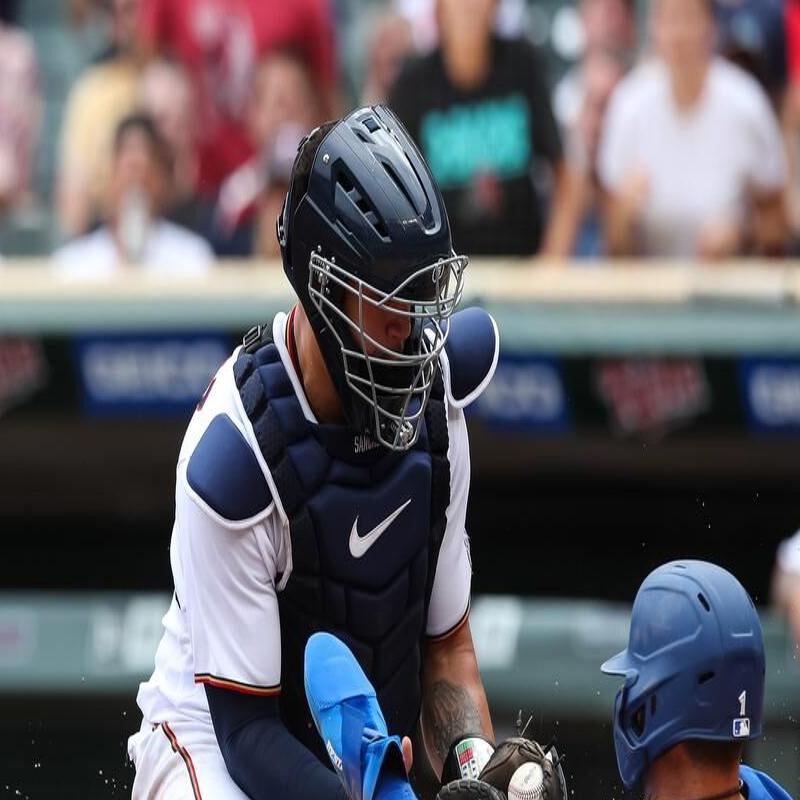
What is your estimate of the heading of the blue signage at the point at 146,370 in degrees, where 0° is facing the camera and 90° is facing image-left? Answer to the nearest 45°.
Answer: approximately 0°

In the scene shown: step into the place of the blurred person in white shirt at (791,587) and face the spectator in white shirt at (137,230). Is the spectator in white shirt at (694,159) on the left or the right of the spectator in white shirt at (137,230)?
right

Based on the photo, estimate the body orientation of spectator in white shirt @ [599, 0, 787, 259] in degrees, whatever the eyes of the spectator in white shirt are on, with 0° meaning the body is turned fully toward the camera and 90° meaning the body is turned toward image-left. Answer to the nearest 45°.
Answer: approximately 0°

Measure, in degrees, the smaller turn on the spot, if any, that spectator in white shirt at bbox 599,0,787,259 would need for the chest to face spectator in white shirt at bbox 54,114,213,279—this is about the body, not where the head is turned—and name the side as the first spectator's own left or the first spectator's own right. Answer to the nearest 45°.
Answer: approximately 90° to the first spectator's own right

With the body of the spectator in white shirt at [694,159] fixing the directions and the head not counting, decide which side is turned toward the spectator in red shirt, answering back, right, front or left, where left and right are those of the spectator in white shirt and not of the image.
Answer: right

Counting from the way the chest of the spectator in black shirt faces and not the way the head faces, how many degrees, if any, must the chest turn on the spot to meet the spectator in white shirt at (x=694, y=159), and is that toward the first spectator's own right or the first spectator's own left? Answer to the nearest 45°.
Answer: approximately 90° to the first spectator's own left

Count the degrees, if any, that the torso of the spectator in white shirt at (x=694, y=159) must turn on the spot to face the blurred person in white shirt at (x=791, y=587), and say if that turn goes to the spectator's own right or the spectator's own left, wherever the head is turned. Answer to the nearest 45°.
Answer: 0° — they already face them
